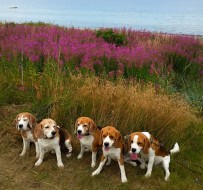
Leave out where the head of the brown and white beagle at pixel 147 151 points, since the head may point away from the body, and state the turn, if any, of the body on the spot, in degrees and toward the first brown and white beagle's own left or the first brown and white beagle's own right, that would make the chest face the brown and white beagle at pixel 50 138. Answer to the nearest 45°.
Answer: approximately 45° to the first brown and white beagle's own right

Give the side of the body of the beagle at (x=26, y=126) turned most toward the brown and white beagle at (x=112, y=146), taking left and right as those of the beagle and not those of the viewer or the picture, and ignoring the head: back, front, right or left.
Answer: left

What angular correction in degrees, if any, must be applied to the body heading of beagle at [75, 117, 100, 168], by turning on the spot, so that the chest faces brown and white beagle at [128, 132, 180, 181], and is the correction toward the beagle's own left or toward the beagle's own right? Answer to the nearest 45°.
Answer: approximately 135° to the beagle's own left

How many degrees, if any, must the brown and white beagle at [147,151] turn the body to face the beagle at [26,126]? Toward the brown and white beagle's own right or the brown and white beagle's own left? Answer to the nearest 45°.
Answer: approximately 45° to the brown and white beagle's own right

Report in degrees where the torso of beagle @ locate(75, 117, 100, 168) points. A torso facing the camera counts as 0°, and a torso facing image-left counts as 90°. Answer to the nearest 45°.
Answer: approximately 45°

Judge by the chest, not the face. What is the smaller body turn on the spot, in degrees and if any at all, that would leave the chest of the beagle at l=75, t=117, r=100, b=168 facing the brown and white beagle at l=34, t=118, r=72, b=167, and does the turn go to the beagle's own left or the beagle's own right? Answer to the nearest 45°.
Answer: approximately 45° to the beagle's own right

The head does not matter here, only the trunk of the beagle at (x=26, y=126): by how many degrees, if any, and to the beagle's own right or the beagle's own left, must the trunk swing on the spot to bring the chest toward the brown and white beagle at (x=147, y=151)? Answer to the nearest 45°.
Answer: approximately 90° to the beagle's own left

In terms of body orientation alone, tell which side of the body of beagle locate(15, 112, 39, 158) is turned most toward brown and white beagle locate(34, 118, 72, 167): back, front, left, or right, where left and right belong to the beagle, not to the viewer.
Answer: left
